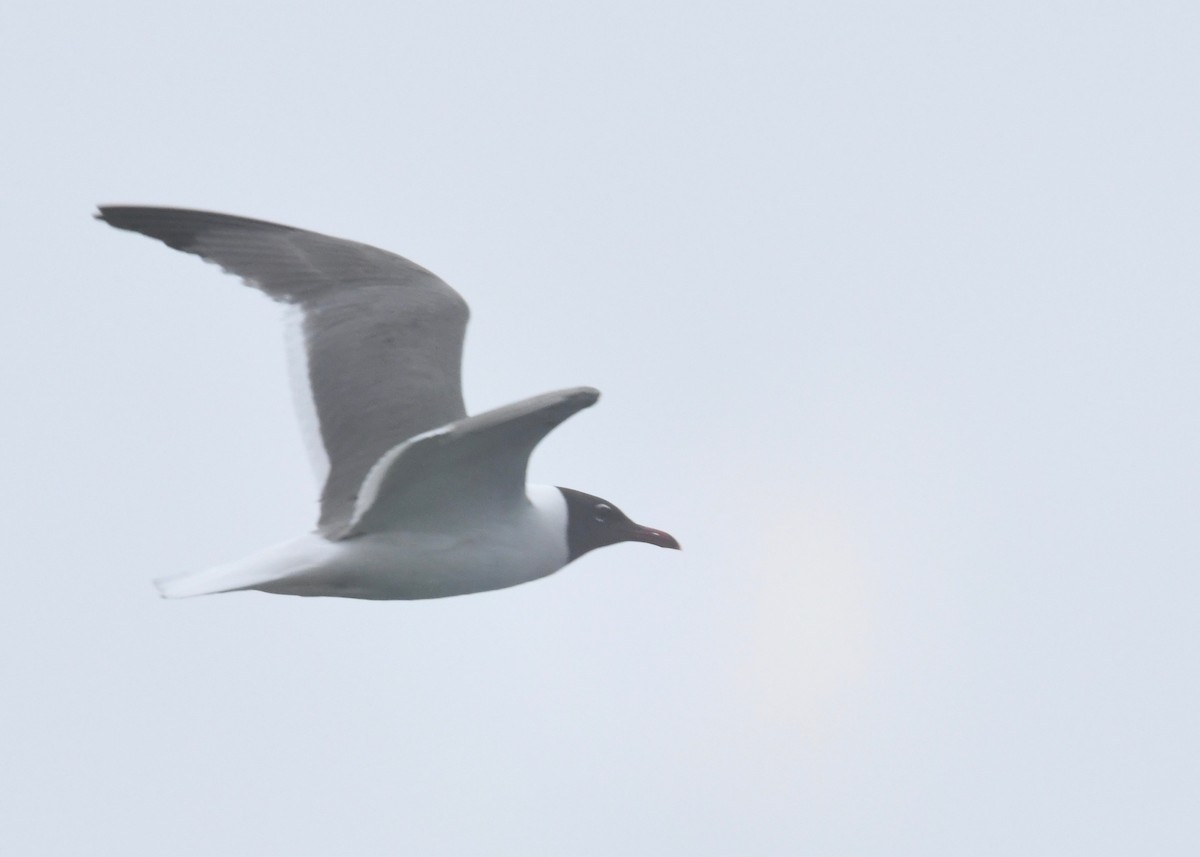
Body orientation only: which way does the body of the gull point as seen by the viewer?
to the viewer's right
